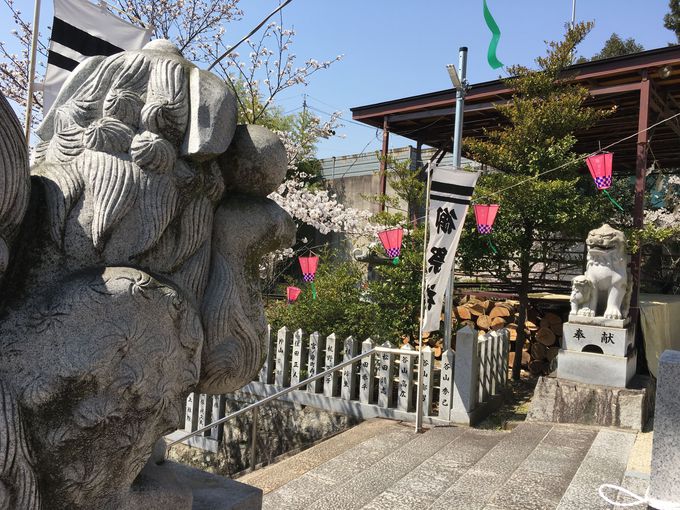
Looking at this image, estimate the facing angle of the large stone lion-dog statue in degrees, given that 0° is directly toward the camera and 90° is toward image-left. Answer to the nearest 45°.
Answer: approximately 225°

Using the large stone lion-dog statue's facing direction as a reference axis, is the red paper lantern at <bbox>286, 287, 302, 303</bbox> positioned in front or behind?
in front

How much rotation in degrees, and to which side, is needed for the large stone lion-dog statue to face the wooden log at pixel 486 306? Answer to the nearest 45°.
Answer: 0° — it already faces it

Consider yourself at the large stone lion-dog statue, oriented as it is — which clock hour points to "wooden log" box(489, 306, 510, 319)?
The wooden log is roughly at 12 o'clock from the large stone lion-dog statue.

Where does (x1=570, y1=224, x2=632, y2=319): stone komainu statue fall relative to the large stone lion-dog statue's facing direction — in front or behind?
in front

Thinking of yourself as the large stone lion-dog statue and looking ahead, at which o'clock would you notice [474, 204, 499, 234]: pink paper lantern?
The pink paper lantern is roughly at 12 o'clock from the large stone lion-dog statue.

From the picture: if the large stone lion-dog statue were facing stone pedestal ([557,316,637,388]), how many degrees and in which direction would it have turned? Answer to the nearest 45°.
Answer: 0° — it already faces it

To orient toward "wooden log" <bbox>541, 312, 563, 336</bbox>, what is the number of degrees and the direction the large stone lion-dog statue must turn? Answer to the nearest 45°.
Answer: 0° — it already faces it

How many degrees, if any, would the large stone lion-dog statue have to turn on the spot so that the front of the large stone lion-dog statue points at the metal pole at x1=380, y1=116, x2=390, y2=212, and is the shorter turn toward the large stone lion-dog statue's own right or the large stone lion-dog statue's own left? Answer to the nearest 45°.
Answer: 0° — it already faces it
